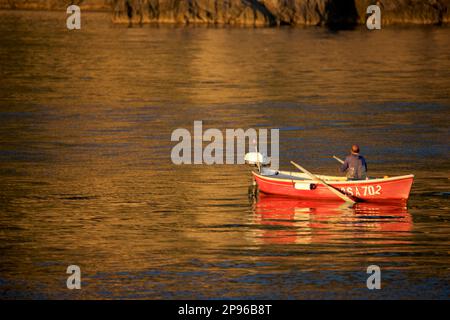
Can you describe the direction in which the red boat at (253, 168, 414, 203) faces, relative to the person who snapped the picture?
facing to the right of the viewer

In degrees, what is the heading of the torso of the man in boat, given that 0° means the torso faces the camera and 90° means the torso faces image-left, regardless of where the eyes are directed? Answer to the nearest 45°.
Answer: approximately 180°
